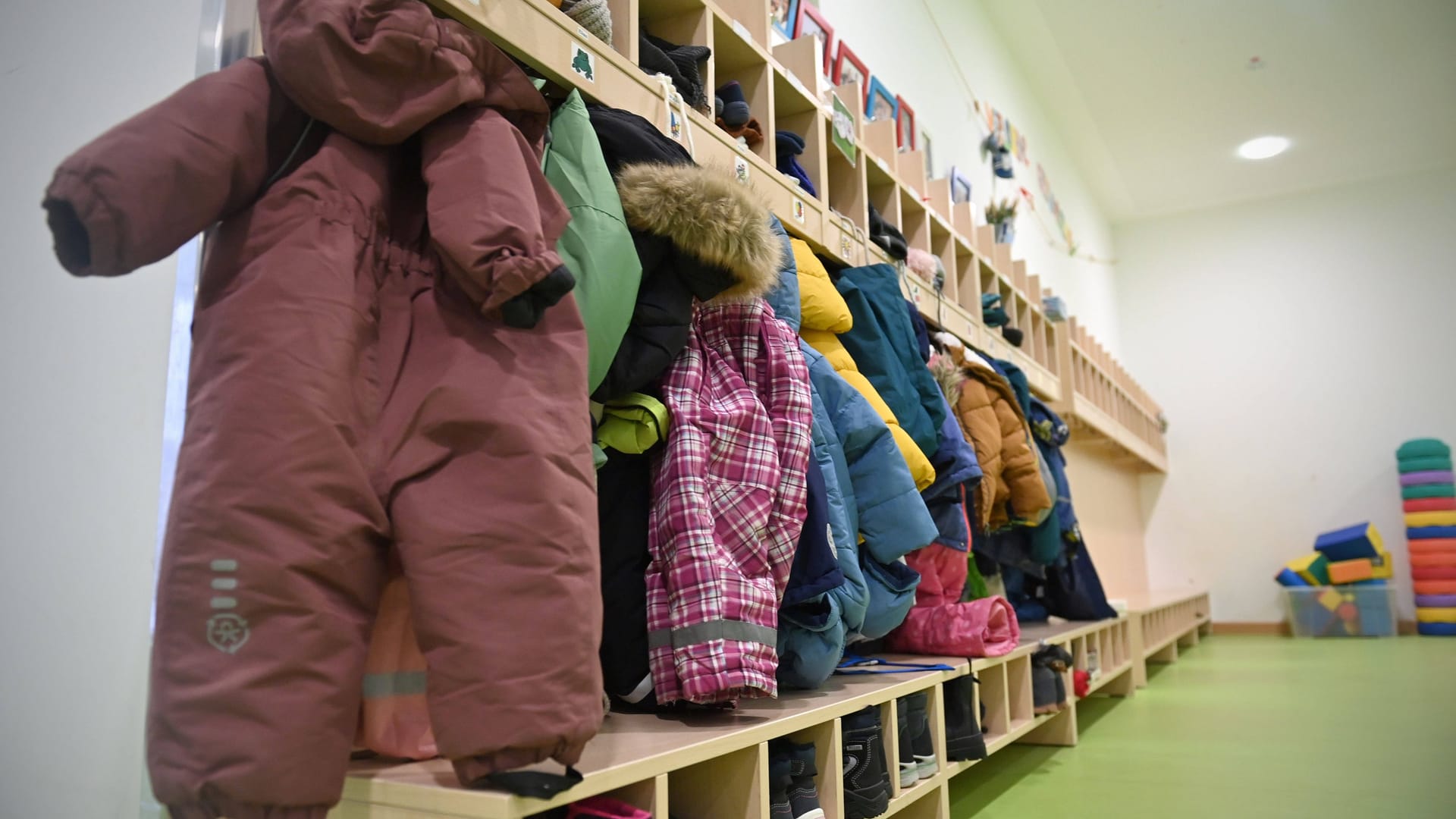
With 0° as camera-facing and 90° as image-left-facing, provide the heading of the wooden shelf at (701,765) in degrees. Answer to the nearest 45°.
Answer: approximately 315°

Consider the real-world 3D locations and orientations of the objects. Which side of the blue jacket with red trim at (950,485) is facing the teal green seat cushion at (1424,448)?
left

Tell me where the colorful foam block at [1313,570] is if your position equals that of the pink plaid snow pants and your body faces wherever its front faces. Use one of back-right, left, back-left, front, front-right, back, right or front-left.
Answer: left

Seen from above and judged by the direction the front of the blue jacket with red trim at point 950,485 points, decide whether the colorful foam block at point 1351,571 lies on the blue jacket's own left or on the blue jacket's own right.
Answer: on the blue jacket's own left

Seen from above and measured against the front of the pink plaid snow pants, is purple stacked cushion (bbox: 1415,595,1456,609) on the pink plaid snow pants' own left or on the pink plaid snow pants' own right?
on the pink plaid snow pants' own left

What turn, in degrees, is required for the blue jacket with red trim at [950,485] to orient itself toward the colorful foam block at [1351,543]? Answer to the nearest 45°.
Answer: approximately 90° to its left

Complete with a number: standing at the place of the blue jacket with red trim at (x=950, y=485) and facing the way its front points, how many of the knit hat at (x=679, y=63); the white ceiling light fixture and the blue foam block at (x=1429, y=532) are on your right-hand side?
1

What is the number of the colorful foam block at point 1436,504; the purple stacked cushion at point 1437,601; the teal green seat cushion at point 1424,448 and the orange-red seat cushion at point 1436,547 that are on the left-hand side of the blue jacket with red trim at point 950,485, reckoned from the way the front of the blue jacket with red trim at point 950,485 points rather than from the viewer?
4

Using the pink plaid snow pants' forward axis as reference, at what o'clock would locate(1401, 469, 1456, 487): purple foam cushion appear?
The purple foam cushion is roughly at 9 o'clock from the pink plaid snow pants.

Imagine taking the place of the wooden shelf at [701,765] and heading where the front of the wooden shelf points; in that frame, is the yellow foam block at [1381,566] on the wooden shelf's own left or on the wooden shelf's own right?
on the wooden shelf's own left

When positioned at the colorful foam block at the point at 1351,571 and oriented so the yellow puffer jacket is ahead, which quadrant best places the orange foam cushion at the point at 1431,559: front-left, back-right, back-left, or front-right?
back-left

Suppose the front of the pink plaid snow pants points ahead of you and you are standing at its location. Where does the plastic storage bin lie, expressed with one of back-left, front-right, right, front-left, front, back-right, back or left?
left
